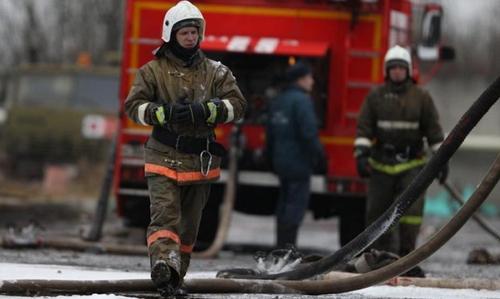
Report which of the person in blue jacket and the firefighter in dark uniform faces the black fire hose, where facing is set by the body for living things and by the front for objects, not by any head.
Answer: the firefighter in dark uniform

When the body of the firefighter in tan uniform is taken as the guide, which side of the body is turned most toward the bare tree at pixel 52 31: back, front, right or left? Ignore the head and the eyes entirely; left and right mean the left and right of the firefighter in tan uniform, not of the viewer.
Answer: back
